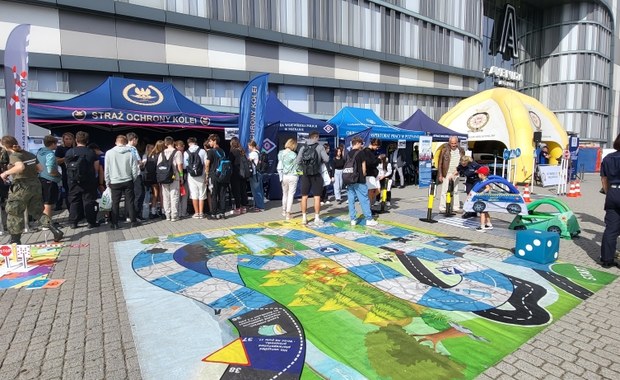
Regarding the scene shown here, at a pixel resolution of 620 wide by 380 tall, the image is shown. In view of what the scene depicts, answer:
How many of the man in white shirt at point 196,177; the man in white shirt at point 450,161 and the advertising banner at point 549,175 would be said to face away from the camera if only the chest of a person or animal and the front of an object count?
1

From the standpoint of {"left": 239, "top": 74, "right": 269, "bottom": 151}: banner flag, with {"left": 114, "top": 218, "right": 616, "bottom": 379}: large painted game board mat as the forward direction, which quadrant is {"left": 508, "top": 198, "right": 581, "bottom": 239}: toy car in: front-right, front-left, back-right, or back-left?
front-left

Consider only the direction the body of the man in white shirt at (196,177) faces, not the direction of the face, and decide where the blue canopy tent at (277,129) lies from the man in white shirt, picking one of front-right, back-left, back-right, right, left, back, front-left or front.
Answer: front-right

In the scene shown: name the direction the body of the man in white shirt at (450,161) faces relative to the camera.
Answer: toward the camera

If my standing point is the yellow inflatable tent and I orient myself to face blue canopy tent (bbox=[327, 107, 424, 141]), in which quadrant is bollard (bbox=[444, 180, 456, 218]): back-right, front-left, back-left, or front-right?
front-left

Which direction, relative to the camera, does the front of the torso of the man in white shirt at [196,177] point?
away from the camera

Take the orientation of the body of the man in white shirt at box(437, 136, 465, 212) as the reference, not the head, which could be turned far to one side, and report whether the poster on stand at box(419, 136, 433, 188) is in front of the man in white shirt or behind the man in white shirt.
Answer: behind

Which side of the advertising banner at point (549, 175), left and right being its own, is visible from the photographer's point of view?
front

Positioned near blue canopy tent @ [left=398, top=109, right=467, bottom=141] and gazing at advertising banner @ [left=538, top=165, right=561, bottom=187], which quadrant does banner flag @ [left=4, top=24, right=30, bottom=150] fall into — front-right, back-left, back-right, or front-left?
back-right

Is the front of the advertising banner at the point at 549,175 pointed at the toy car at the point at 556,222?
yes

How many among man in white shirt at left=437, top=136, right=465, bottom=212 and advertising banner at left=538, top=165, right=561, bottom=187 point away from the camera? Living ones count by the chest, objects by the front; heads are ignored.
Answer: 0

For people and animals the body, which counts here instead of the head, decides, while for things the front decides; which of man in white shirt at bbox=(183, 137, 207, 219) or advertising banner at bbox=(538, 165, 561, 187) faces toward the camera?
the advertising banner

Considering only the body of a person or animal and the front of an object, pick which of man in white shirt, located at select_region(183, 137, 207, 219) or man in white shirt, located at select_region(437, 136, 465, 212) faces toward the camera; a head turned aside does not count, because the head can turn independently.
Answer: man in white shirt, located at select_region(437, 136, 465, 212)

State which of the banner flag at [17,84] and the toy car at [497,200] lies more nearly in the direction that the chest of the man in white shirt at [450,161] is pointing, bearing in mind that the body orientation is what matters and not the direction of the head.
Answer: the toy car

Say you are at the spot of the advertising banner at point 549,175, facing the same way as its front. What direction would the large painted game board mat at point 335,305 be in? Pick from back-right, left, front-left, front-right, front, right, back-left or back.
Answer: front
